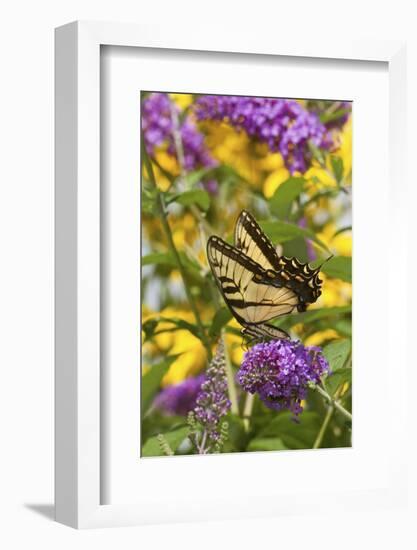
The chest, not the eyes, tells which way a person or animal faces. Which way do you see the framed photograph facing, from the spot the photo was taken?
facing the viewer and to the right of the viewer
